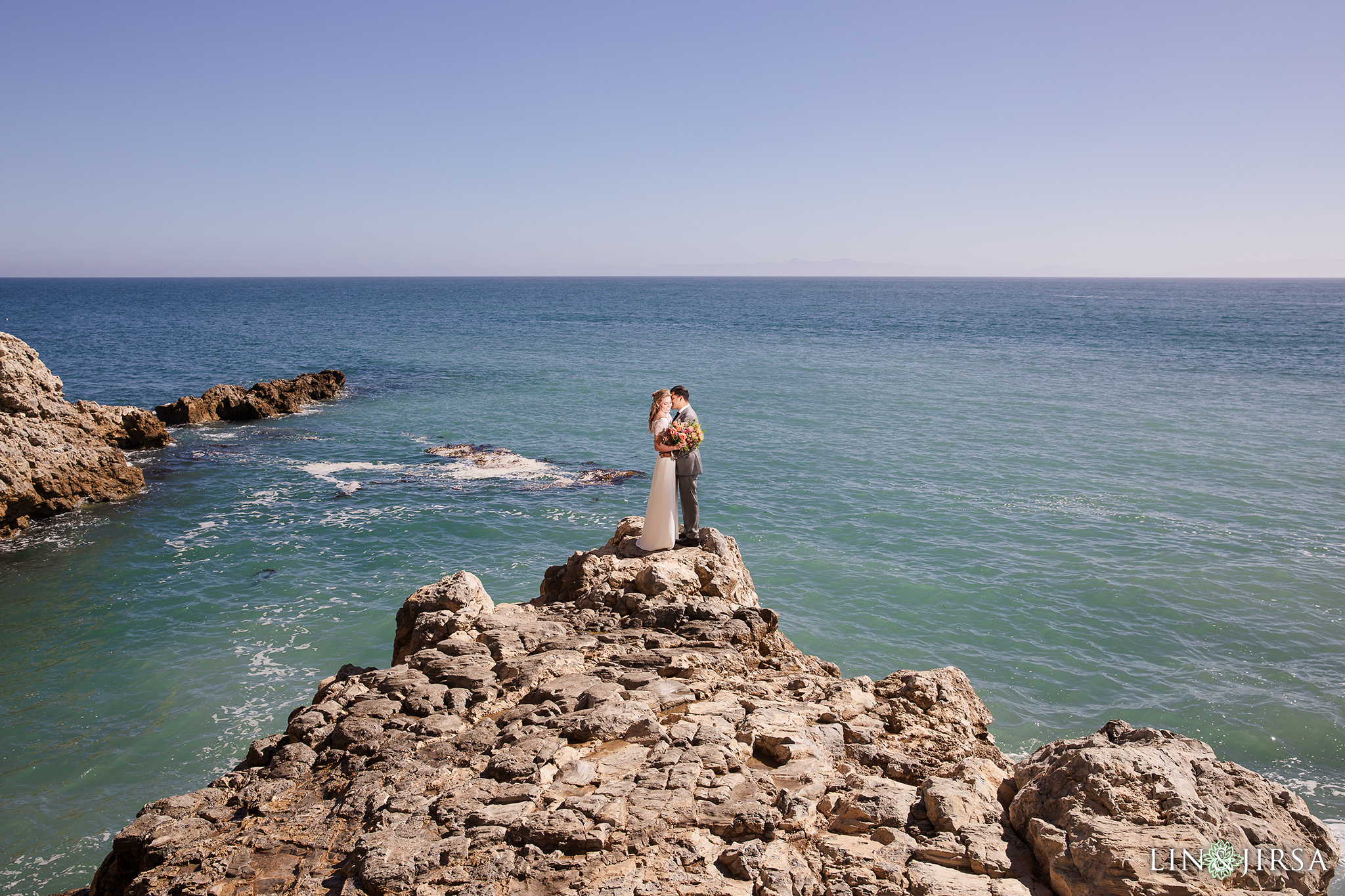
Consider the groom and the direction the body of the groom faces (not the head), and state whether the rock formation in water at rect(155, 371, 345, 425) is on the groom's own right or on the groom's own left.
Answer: on the groom's own right

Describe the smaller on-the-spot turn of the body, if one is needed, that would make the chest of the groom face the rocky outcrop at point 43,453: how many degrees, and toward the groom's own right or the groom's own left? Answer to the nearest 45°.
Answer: approximately 45° to the groom's own right

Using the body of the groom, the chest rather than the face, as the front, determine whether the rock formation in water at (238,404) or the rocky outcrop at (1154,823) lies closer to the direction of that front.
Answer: the rock formation in water

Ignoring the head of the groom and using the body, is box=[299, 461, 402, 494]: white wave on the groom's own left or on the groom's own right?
on the groom's own right

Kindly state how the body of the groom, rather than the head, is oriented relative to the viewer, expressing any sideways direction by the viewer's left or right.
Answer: facing to the left of the viewer
